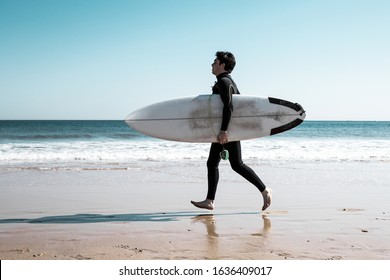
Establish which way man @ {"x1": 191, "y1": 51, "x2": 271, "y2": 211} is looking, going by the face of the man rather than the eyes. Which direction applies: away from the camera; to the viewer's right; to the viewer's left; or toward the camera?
to the viewer's left

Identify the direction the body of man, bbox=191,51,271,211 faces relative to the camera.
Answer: to the viewer's left
